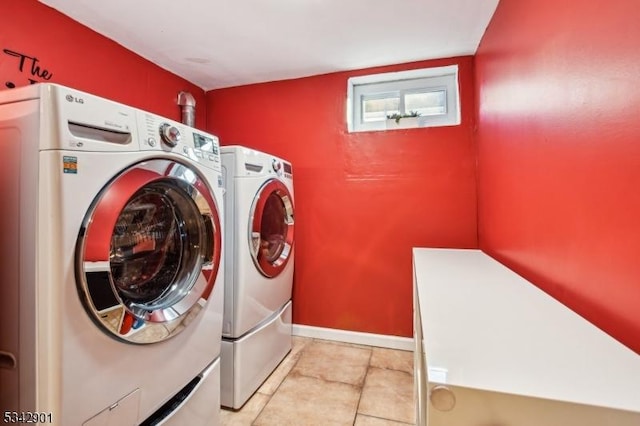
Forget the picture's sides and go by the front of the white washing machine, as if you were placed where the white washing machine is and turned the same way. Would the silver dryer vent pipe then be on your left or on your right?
on your left

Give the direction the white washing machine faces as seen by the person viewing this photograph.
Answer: facing the viewer and to the right of the viewer

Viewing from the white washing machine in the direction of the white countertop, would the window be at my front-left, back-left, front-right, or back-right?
front-left

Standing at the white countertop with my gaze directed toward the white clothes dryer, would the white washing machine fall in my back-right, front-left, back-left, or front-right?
front-left

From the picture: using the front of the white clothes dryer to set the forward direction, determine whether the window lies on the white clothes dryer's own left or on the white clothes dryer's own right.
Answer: on the white clothes dryer's own left

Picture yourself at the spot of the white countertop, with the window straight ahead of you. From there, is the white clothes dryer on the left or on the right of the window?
left

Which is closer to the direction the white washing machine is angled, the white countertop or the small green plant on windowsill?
the white countertop

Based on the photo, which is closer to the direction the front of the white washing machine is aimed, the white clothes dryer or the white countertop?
the white countertop

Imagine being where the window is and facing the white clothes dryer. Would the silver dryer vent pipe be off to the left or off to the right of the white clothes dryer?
right

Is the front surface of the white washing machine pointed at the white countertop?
yes

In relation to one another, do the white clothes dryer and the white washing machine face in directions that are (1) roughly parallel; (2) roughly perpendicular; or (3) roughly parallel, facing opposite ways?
roughly parallel

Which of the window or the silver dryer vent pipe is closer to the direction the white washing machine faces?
the window

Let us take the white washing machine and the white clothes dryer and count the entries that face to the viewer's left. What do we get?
0
